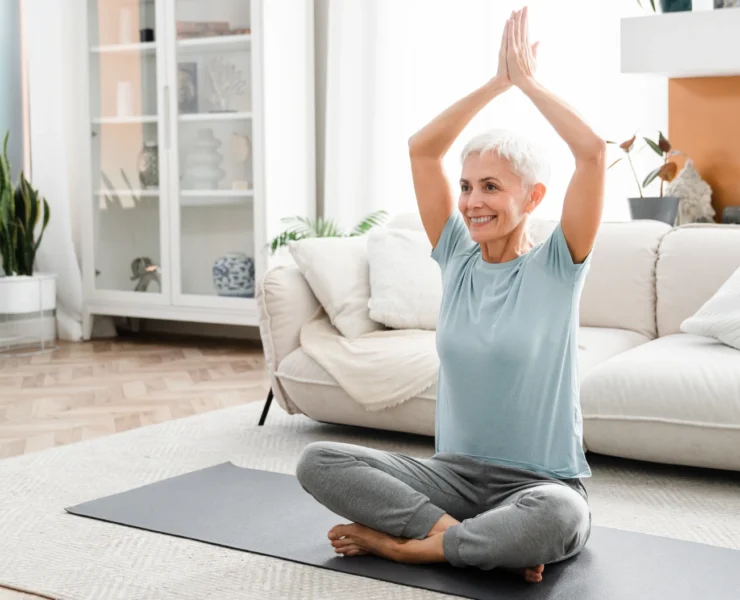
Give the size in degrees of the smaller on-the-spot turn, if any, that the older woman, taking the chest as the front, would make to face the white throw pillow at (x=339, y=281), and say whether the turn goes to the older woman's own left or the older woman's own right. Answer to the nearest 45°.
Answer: approximately 135° to the older woman's own right

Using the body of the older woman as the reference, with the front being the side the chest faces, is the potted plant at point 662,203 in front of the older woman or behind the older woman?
behind

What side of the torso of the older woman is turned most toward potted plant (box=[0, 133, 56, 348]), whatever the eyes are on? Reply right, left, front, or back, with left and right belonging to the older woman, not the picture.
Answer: right

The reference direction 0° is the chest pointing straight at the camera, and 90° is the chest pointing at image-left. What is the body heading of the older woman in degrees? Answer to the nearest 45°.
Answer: approximately 45°

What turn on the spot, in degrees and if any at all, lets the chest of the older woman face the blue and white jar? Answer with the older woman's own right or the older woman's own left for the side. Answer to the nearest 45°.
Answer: approximately 135° to the older woman's own right

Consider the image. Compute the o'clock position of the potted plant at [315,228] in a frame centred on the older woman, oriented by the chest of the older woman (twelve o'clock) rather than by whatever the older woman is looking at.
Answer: The potted plant is roughly at 4 o'clock from the older woman.
